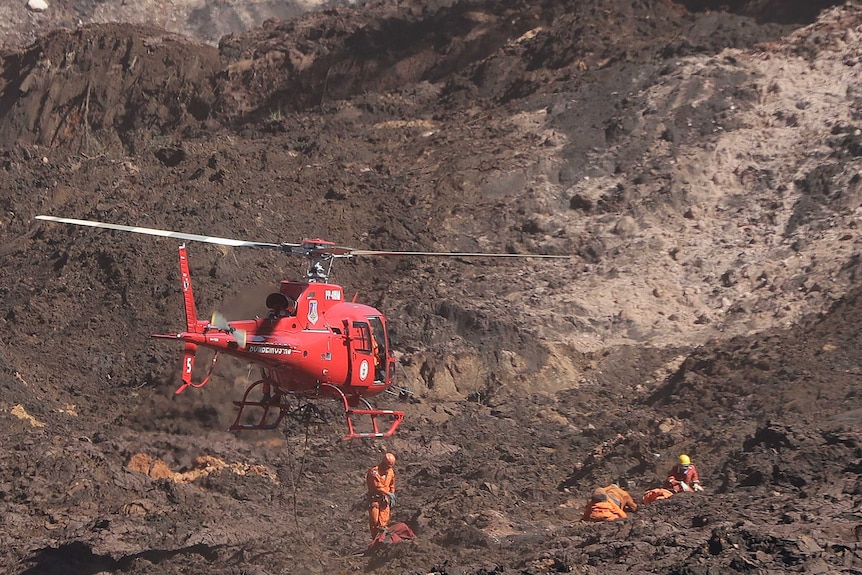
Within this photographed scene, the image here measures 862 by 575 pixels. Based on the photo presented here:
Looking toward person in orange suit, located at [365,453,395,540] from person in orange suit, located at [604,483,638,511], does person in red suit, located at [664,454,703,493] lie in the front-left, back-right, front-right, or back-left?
back-right

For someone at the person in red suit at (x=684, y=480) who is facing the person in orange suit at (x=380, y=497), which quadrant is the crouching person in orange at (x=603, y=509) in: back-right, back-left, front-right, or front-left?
front-left

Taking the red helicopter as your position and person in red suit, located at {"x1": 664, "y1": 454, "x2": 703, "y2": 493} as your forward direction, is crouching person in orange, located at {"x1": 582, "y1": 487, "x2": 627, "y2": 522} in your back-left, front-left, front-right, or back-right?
front-right

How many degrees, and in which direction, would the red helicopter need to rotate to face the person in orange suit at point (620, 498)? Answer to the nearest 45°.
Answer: approximately 45° to its right

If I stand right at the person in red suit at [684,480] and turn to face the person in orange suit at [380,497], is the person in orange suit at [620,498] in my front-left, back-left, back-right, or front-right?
front-left

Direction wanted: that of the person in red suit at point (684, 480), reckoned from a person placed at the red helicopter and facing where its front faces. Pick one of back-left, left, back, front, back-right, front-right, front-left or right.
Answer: front-right

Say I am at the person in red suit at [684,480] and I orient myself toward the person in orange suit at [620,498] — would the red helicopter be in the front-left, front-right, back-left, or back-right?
front-right

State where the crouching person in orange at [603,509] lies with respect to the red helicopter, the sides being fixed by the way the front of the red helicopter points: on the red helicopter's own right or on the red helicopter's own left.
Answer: on the red helicopter's own right

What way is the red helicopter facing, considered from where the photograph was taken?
facing away from the viewer and to the right of the viewer

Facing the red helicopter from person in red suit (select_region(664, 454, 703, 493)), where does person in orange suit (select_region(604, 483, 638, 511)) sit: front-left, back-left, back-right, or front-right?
front-left
